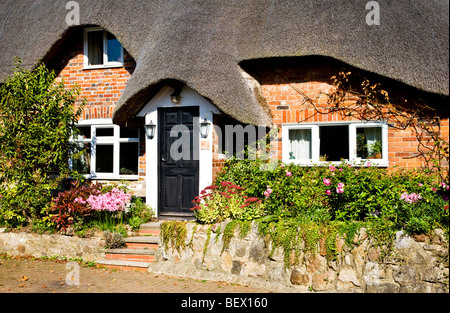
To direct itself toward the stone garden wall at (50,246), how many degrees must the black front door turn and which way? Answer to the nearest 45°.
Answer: approximately 90° to its right

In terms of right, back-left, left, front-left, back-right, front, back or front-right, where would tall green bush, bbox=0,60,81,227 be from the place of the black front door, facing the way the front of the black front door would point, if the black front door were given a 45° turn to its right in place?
front-right

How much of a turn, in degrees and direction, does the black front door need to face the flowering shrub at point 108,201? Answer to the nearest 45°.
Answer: approximately 90° to its right

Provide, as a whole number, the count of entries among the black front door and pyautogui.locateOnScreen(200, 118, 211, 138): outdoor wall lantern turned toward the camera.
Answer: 2

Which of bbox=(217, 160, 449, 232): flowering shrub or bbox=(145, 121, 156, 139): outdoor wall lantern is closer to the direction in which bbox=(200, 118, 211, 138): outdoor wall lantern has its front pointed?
the flowering shrub

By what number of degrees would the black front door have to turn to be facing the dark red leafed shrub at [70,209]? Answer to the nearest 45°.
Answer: approximately 90° to its right

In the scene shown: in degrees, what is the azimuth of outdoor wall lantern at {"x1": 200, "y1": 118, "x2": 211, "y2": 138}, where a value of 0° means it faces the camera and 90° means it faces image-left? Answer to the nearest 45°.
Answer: approximately 0°

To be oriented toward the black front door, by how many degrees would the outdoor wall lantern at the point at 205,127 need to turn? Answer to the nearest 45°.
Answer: approximately 135° to its right

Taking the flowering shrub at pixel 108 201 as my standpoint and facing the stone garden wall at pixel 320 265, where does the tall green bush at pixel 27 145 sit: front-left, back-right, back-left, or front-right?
back-right

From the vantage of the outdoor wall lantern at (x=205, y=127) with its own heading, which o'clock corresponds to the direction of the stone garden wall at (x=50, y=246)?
The stone garden wall is roughly at 3 o'clock from the outdoor wall lantern.

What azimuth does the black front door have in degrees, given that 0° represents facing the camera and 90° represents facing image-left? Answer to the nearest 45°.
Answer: approximately 0°
